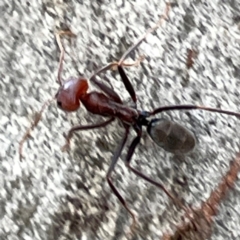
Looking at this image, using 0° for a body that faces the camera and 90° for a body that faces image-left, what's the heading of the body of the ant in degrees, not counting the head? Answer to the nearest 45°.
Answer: approximately 135°
